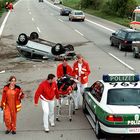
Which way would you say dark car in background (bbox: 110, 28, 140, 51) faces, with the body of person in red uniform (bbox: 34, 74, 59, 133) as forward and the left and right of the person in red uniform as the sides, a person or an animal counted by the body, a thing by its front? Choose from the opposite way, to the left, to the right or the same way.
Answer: the opposite way

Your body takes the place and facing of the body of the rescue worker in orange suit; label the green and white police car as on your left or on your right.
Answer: on your left

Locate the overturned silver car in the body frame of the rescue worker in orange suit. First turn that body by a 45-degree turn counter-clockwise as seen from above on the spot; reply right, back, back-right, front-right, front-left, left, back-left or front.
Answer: back-left

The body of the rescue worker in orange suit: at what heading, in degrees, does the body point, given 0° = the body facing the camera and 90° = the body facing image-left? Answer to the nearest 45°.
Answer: approximately 0°

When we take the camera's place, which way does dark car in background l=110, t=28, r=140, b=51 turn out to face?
facing away from the viewer and to the left of the viewer

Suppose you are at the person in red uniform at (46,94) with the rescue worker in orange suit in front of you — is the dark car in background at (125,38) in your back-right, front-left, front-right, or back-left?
back-right

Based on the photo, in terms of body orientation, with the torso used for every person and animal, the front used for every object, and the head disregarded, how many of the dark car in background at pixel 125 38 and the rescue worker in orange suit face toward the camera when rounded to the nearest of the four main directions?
1

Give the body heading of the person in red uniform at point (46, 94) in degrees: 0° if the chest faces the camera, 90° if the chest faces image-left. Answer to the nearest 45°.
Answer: approximately 315°
